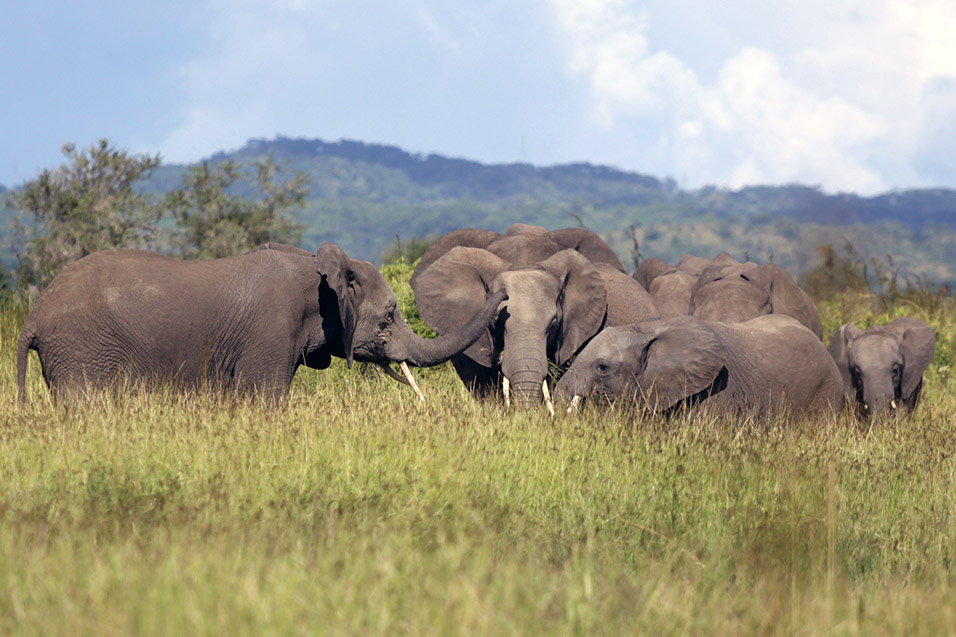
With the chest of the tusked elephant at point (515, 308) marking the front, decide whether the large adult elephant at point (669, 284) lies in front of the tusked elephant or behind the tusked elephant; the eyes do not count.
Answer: behind

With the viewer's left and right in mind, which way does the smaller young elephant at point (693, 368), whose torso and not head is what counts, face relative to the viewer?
facing to the left of the viewer

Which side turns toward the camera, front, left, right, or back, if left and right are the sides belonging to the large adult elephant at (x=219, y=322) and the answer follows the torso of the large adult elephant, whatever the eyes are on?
right

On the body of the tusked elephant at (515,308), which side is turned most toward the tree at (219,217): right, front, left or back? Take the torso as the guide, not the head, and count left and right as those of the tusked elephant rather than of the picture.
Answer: back

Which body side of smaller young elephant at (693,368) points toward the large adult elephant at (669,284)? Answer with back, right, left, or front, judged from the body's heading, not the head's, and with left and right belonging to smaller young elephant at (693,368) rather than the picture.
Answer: right
